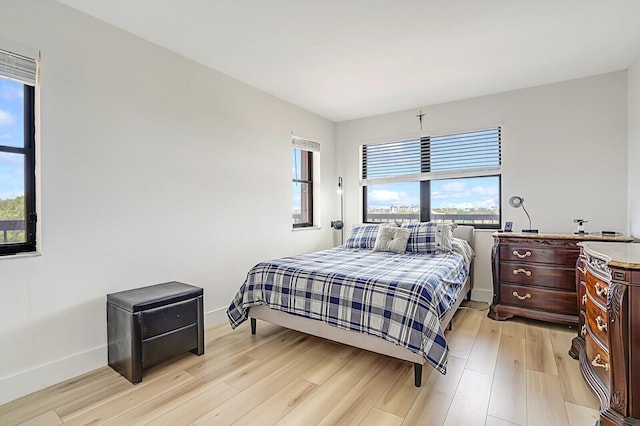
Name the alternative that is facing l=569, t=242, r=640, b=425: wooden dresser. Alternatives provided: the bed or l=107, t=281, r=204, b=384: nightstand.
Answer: the nightstand

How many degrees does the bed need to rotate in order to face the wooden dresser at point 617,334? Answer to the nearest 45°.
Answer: approximately 90° to its left

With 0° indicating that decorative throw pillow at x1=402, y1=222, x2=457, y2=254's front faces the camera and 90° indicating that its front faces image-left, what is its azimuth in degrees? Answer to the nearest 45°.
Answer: approximately 0°

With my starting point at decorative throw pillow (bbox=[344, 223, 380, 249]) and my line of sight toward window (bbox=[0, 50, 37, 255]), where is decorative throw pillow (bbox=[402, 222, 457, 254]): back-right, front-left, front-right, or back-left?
back-left

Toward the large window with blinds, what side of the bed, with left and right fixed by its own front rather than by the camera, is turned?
back

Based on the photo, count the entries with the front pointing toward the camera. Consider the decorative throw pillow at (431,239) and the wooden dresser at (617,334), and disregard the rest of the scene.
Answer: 1

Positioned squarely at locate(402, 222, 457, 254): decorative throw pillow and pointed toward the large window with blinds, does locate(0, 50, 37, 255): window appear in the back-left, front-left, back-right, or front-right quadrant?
back-left

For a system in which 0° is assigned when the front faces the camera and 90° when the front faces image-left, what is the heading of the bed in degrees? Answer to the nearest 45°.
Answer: approximately 45°

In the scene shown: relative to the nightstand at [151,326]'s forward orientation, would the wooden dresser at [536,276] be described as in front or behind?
in front

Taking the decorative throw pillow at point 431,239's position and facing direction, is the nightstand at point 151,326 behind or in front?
in front

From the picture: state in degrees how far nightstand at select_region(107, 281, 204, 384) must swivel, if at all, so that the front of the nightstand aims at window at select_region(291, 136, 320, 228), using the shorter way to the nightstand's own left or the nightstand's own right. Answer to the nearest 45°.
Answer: approximately 90° to the nightstand's own left

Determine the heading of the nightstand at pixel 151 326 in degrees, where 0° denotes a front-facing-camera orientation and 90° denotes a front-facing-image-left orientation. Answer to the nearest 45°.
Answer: approximately 315°

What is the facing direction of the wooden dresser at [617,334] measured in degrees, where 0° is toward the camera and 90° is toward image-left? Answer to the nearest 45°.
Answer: approximately 90°

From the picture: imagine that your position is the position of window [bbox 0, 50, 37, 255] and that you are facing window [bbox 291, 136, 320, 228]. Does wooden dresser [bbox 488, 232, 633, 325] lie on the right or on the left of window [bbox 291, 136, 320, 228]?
right

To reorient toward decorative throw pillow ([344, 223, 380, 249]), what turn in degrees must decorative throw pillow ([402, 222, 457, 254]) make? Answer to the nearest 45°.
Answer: approximately 90° to its right
